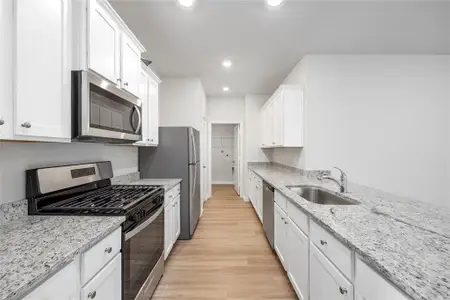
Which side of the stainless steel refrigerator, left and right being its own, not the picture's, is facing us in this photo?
right

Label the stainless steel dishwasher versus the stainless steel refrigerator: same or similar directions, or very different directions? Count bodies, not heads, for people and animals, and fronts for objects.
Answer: very different directions

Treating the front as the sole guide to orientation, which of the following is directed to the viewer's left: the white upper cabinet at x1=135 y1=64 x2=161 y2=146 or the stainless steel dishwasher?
the stainless steel dishwasher

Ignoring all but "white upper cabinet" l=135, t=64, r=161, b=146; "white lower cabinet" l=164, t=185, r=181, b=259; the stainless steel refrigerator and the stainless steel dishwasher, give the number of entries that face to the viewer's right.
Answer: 3

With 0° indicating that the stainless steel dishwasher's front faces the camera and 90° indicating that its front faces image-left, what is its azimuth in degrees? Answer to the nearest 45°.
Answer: approximately 90°

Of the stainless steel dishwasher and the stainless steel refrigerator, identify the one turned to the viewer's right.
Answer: the stainless steel refrigerator

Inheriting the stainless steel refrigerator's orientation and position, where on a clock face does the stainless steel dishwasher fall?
The stainless steel dishwasher is roughly at 1 o'clock from the stainless steel refrigerator.

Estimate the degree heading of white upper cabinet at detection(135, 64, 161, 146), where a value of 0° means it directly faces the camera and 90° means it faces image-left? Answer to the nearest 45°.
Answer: approximately 270°

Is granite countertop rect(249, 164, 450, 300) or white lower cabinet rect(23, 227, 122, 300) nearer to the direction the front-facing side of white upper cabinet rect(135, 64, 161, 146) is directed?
the granite countertop
